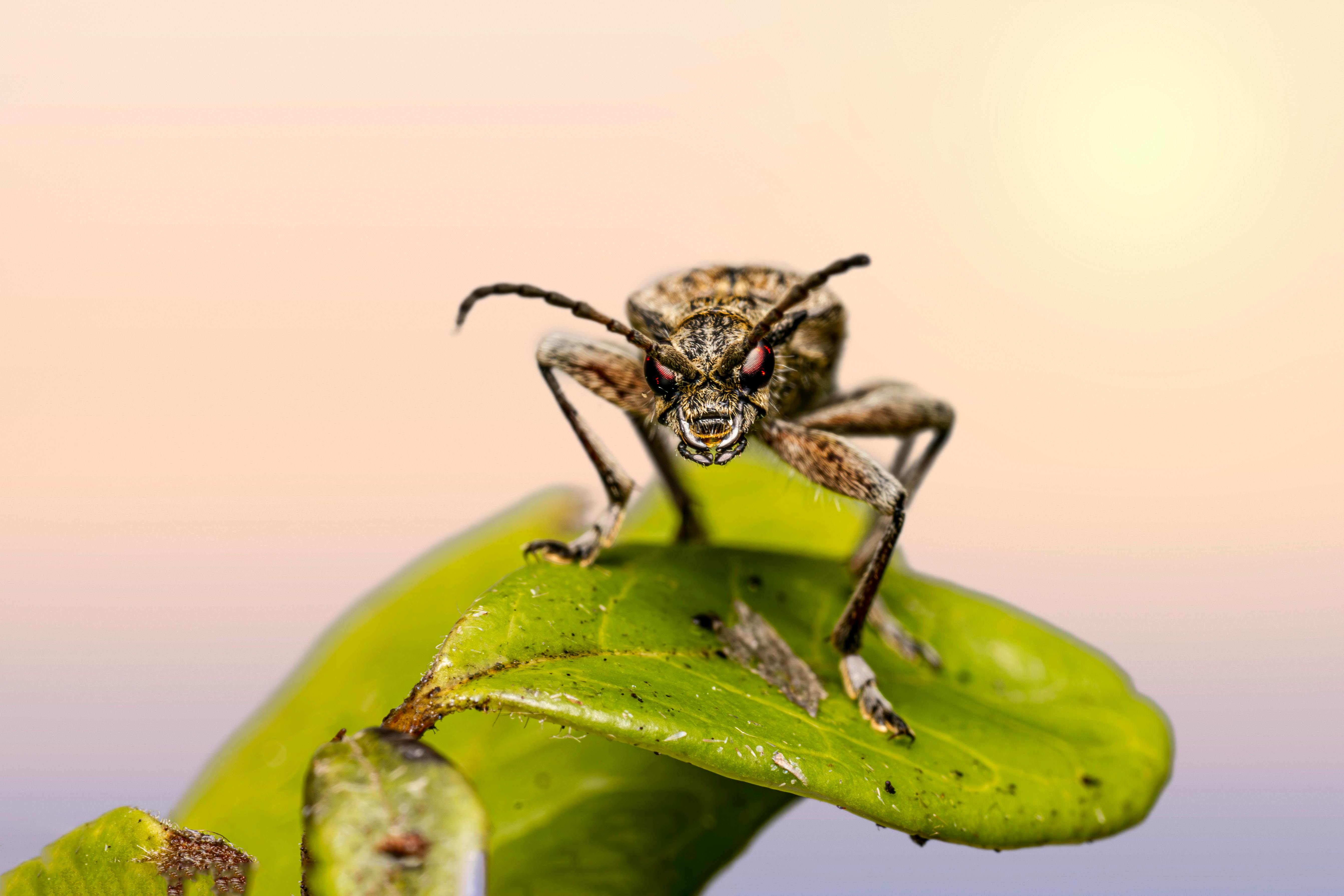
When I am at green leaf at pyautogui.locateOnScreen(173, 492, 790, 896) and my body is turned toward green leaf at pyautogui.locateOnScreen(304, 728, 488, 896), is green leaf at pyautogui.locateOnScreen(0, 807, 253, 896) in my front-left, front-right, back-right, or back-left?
front-right

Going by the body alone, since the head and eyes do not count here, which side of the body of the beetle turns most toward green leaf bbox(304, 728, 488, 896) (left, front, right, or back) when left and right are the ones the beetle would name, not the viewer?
front

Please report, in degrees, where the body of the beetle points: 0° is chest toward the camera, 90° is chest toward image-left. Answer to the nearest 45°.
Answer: approximately 0°
